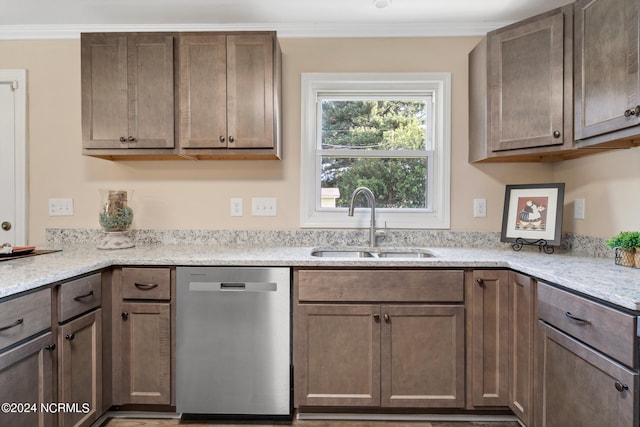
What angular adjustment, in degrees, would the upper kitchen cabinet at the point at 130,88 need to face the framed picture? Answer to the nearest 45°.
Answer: approximately 45° to its left

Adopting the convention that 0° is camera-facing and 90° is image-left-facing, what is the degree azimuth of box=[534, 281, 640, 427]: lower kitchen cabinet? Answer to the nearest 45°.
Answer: approximately 45°

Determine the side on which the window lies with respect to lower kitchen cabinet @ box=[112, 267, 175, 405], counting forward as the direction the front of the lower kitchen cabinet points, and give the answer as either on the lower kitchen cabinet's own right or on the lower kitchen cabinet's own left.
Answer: on the lower kitchen cabinet's own left

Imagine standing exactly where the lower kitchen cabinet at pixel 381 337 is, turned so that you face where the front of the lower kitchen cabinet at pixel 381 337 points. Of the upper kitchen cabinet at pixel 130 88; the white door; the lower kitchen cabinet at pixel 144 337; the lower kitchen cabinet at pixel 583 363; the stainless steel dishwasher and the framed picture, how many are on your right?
4

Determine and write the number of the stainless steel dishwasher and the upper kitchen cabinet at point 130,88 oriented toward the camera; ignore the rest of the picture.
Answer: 2

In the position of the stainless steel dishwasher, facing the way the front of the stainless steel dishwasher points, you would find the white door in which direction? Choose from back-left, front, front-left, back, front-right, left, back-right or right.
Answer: back-right

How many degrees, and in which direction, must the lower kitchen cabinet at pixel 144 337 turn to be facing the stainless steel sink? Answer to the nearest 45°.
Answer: approximately 90° to its left

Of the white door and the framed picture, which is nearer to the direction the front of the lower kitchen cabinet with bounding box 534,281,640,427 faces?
the white door

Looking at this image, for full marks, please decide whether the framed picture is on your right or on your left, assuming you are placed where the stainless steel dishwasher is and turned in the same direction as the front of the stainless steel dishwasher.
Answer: on your left

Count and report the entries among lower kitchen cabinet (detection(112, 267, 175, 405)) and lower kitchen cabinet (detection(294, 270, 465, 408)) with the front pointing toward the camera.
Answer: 2
